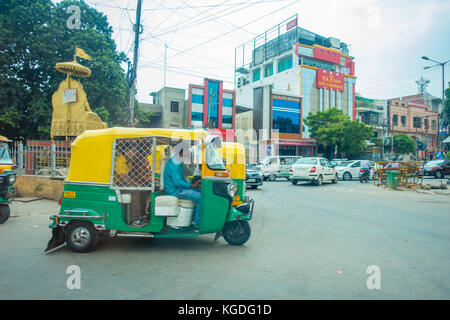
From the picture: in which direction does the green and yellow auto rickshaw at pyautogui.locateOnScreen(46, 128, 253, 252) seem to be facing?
to the viewer's right

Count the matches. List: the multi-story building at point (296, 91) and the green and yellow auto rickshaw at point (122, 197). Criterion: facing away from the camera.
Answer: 0

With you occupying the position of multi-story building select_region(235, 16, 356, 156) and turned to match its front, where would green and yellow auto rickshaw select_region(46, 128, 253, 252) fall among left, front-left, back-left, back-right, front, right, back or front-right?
front-right

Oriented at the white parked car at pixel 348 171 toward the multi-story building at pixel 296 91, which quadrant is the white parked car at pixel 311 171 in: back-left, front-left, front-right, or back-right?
back-left

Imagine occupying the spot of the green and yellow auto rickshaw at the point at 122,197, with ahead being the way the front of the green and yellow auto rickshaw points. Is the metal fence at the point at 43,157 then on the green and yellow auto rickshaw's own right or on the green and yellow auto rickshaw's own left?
on the green and yellow auto rickshaw's own left

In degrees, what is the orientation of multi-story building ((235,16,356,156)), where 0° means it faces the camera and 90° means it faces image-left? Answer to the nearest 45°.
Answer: approximately 315°

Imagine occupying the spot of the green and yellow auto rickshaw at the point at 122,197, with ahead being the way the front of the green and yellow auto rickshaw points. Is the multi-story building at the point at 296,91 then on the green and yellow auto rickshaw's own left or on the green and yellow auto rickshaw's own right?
on the green and yellow auto rickshaw's own left

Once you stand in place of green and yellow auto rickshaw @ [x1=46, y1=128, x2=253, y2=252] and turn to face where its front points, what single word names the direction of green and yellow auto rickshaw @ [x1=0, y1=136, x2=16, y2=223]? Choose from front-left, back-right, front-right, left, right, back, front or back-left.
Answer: back-left

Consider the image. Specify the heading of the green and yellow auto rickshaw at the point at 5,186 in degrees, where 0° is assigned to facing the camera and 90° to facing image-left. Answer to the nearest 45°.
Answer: approximately 315°
